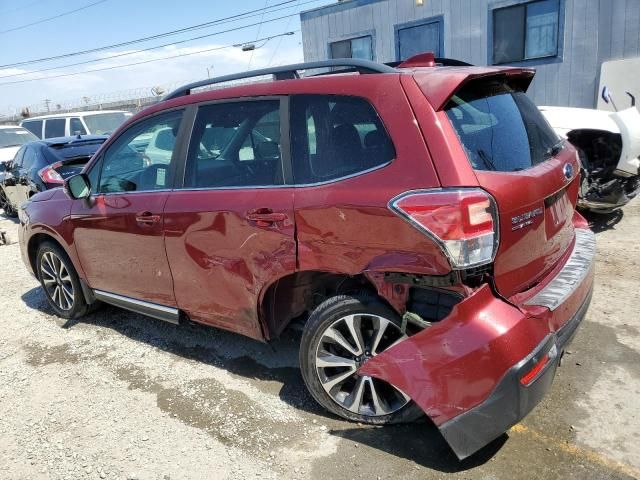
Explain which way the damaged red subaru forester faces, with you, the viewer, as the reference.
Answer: facing away from the viewer and to the left of the viewer

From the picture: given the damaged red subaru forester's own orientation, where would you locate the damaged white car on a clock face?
The damaged white car is roughly at 3 o'clock from the damaged red subaru forester.

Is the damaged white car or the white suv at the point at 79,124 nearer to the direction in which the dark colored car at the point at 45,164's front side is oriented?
the white suv

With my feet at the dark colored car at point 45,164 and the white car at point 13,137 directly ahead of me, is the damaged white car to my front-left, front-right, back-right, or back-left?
back-right

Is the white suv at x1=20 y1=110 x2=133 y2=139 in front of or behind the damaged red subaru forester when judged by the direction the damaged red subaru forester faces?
in front

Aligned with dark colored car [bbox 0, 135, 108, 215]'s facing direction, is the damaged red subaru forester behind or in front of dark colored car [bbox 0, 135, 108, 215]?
behind

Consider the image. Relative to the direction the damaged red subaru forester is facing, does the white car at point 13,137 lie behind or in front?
in front

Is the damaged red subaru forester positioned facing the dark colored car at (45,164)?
yes

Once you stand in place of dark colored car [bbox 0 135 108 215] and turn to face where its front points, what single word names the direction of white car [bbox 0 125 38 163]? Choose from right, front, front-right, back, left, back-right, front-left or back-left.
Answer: front-right

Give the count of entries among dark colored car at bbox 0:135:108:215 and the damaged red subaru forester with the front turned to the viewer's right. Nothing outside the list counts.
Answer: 0

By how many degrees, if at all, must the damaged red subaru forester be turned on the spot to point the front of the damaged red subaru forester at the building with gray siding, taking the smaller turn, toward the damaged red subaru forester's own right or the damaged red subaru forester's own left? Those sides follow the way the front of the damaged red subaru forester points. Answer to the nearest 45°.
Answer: approximately 90° to the damaged red subaru forester's own right
